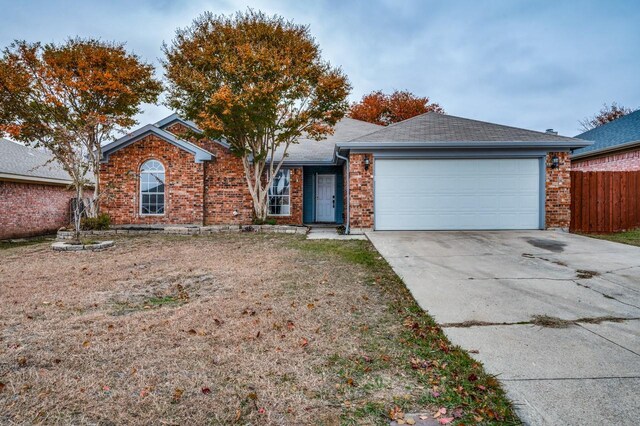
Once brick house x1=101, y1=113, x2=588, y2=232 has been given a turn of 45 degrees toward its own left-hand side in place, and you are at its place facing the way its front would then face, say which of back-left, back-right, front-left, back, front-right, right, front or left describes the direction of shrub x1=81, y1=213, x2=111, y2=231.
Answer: back-right

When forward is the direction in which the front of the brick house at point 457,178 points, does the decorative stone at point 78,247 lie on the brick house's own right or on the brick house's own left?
on the brick house's own right

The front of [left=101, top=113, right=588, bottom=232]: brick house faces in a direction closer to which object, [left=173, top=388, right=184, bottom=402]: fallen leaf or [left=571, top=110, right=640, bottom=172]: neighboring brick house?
the fallen leaf

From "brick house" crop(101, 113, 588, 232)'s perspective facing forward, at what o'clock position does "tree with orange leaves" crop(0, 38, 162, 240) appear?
The tree with orange leaves is roughly at 3 o'clock from the brick house.

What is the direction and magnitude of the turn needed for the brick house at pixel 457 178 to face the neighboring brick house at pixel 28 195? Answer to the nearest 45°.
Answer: approximately 90° to its right

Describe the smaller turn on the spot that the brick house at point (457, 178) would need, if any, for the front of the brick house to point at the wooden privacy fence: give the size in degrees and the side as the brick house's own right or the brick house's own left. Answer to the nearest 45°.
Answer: approximately 90° to the brick house's own left

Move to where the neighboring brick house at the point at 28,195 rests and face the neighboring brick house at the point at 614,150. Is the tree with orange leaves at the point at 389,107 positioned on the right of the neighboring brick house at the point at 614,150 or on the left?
left

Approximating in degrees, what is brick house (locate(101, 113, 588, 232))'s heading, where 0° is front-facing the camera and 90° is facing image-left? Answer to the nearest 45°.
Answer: approximately 0°

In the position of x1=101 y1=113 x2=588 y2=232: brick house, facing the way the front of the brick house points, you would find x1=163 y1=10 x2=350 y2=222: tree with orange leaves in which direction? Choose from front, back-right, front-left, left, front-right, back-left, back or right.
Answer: right

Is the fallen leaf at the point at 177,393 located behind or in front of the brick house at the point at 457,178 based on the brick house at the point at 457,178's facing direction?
in front

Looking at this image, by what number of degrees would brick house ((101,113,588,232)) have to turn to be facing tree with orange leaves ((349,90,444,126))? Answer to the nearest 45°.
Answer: approximately 180°
